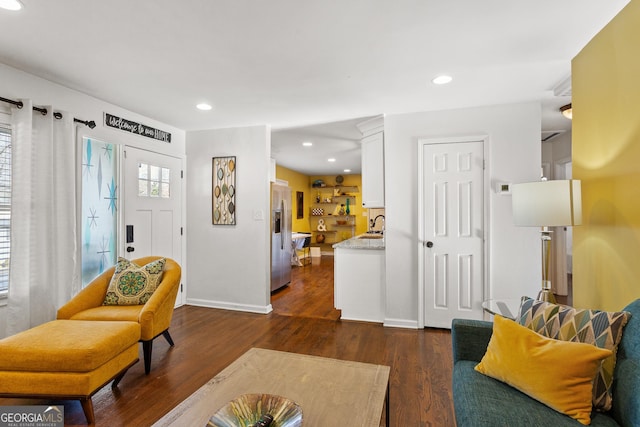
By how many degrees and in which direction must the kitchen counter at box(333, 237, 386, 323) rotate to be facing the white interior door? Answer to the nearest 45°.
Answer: approximately 180°

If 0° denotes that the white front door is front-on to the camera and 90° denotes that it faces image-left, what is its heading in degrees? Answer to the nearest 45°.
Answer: approximately 315°

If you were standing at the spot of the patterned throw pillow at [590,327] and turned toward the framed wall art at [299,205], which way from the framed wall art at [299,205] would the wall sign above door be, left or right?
left

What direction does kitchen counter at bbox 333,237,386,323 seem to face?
to the viewer's left

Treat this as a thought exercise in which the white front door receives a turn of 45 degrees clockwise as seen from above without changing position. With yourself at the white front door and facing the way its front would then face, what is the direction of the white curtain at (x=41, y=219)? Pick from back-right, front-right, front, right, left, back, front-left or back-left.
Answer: front-right

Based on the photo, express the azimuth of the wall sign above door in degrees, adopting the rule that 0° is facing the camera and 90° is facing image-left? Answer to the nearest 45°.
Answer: approximately 315°

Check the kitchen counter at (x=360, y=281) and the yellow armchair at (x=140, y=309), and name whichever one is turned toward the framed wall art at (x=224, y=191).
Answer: the kitchen counter

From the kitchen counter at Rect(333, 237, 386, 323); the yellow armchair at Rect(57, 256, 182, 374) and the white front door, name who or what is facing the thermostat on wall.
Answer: the white front door

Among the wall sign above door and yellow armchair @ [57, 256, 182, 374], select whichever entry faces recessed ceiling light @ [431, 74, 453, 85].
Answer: the wall sign above door
